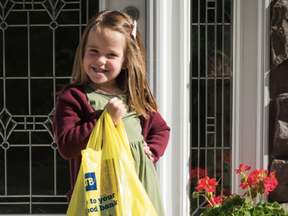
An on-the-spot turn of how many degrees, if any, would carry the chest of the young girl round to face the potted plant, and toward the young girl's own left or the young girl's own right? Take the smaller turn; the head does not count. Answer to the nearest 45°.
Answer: approximately 90° to the young girl's own left

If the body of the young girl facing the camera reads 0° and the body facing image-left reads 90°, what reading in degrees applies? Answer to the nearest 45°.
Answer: approximately 0°
